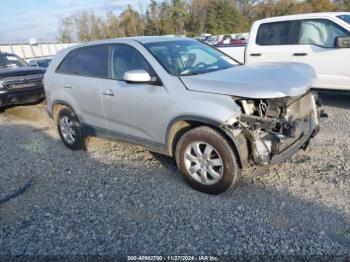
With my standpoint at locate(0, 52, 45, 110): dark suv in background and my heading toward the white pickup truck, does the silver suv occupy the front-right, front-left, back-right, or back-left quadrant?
front-right

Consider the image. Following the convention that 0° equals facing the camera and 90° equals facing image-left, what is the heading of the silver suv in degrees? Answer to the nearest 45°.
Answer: approximately 315°

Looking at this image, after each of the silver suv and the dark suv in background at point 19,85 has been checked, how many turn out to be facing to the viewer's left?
0

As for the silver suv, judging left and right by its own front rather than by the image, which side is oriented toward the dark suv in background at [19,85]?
back

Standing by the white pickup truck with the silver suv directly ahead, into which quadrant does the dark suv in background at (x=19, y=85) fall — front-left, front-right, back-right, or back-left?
front-right

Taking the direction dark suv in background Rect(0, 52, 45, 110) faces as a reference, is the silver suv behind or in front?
in front

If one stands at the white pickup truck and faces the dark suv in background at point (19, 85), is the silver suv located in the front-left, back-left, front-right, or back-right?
front-left

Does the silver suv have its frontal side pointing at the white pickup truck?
no
